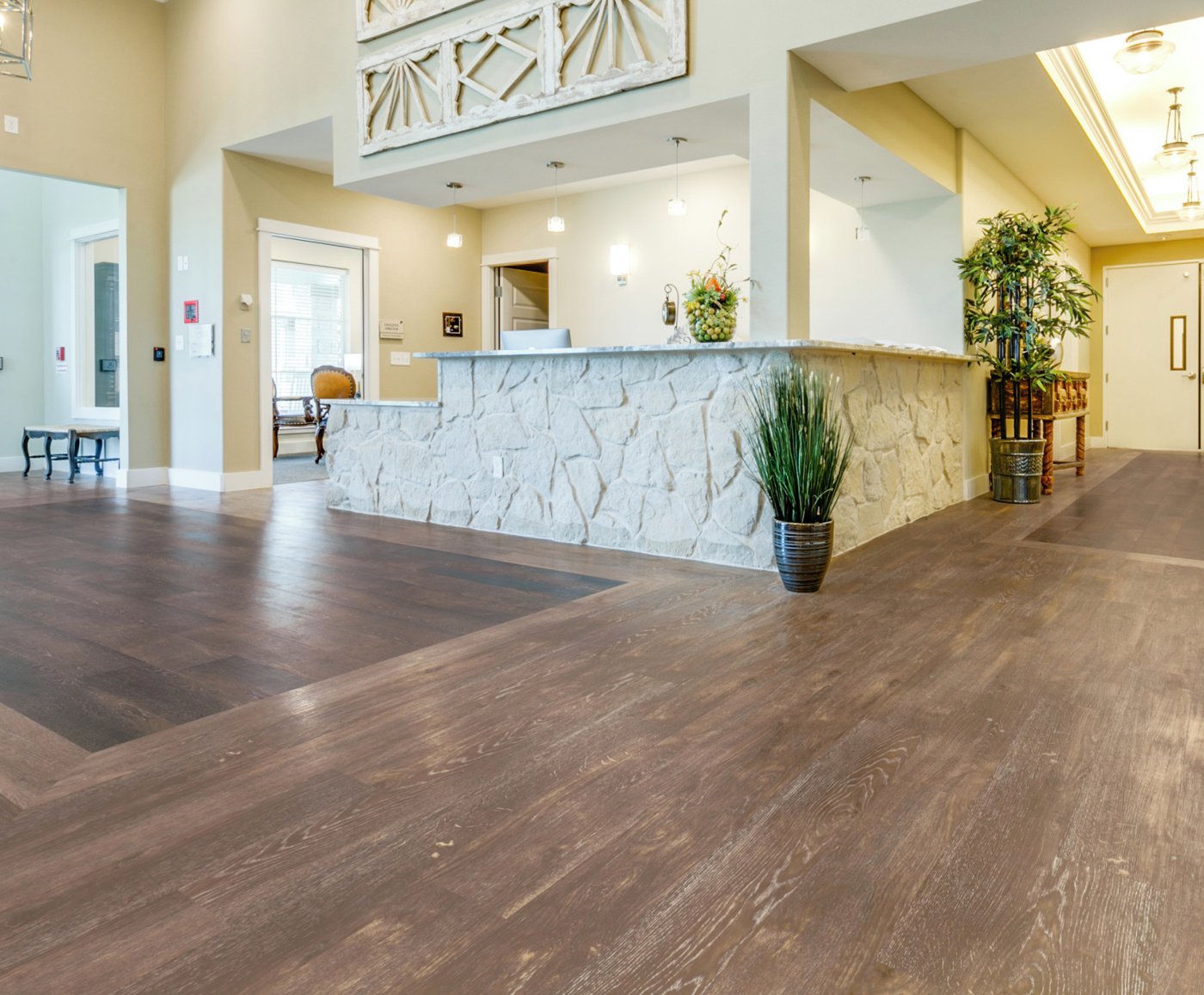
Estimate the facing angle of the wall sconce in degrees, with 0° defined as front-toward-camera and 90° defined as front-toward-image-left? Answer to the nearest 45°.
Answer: approximately 45°

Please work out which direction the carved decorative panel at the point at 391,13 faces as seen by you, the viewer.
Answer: facing the viewer and to the left of the viewer

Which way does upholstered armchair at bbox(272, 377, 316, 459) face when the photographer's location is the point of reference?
facing to the right of the viewer

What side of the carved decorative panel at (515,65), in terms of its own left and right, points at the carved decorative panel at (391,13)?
right

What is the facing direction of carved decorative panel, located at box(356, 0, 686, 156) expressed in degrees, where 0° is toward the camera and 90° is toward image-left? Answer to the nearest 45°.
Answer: approximately 45°

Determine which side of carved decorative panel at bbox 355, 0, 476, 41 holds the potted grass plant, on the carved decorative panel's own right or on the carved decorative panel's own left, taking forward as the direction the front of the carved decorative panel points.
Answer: on the carved decorative panel's own left
